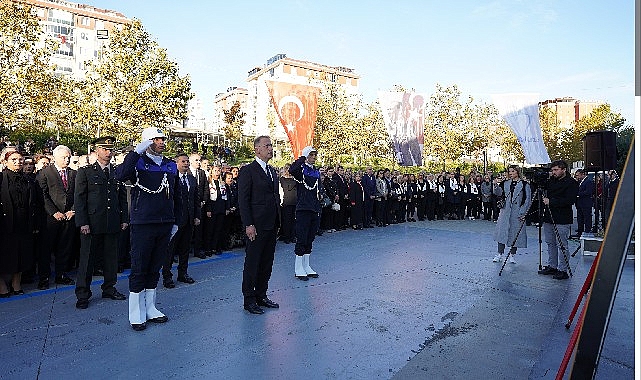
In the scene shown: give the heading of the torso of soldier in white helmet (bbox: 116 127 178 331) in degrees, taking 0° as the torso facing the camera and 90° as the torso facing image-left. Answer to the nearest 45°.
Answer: approximately 315°

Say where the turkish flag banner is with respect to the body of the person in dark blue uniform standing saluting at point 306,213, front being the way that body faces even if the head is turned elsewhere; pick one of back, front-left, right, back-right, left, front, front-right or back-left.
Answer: back-left

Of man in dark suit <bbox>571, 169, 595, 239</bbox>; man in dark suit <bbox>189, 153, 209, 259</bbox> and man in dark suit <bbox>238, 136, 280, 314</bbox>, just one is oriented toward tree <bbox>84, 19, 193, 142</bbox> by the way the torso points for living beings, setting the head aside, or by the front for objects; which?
man in dark suit <bbox>571, 169, 595, 239</bbox>

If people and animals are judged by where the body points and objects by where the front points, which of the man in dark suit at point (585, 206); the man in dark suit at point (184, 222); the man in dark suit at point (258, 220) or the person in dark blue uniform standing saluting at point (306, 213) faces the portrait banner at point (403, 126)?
the man in dark suit at point (585, 206)

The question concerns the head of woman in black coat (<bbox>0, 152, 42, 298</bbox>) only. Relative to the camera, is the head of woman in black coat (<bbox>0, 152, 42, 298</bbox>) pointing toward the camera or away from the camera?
toward the camera

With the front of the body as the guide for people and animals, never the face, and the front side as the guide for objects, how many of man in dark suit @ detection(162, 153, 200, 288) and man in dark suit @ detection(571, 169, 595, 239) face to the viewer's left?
1

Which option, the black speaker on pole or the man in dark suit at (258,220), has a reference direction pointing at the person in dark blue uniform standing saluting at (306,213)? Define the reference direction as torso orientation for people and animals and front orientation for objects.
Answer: the black speaker on pole

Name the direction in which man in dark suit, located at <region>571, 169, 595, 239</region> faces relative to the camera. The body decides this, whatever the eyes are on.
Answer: to the viewer's left

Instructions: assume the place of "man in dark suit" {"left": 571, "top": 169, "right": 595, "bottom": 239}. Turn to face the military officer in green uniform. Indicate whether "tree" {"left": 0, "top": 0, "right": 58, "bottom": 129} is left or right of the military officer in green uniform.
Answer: right

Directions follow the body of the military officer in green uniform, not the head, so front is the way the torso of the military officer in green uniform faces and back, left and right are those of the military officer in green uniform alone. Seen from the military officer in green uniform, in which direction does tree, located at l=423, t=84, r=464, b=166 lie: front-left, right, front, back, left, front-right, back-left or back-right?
left

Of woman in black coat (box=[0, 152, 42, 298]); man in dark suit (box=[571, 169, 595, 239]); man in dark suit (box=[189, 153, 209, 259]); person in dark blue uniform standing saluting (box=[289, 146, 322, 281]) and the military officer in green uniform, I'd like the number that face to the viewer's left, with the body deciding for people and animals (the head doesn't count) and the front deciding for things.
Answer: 1

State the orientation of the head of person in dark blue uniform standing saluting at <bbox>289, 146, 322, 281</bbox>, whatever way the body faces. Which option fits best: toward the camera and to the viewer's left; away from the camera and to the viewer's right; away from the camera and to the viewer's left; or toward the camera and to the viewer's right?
toward the camera and to the viewer's right

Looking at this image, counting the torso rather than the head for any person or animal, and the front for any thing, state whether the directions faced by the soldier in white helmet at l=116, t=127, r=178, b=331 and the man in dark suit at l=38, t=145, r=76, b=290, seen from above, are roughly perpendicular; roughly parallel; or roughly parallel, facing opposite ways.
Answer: roughly parallel

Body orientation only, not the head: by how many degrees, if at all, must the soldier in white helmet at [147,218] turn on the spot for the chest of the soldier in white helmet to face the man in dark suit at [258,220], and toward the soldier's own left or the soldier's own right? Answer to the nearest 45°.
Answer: approximately 45° to the soldier's own left

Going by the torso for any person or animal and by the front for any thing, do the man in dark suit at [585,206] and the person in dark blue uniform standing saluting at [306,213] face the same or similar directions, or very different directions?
very different directions

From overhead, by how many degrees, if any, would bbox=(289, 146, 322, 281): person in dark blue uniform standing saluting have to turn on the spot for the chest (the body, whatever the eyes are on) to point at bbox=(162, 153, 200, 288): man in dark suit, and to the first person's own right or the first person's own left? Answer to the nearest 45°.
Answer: approximately 135° to the first person's own right

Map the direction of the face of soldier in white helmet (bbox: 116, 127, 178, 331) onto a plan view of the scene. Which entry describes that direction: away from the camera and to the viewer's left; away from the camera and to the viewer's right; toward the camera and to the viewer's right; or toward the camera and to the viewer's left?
toward the camera and to the viewer's right

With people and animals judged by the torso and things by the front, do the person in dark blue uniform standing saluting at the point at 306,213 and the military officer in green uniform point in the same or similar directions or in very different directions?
same or similar directions

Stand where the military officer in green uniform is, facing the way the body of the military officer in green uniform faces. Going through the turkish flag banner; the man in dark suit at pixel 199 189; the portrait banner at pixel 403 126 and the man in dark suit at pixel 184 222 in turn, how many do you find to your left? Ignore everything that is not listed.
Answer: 4

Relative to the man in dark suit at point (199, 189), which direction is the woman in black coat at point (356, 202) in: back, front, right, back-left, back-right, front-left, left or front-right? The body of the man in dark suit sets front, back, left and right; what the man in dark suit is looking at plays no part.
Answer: left
